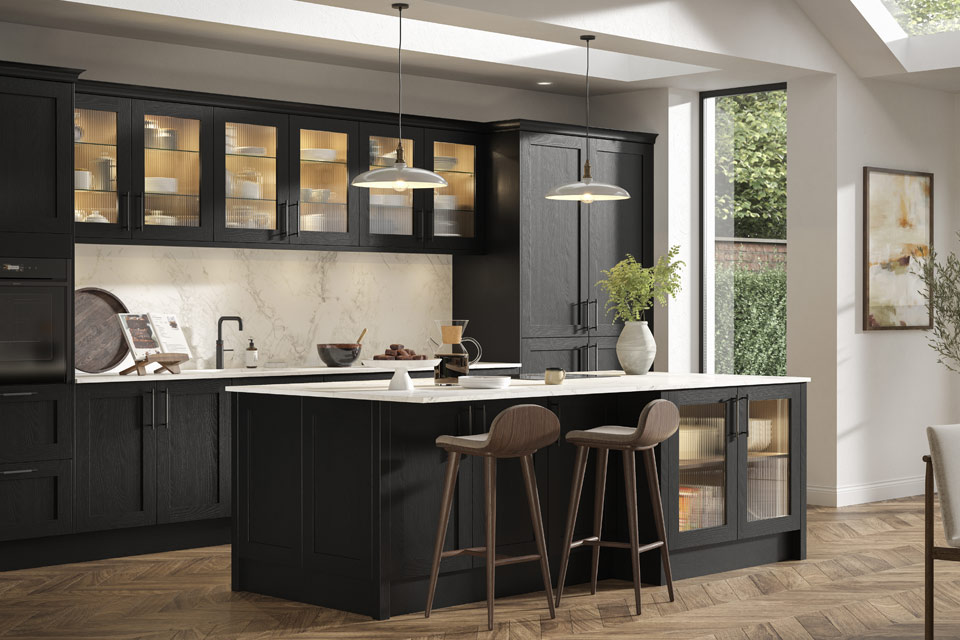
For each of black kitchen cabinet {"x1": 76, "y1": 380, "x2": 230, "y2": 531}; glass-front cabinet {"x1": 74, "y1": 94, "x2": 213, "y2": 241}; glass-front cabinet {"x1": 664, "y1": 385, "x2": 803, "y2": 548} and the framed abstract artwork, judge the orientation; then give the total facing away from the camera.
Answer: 0

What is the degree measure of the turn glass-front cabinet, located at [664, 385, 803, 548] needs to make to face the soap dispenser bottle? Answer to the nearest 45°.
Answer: approximately 135° to its right

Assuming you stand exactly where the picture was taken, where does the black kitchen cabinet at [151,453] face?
facing the viewer and to the right of the viewer

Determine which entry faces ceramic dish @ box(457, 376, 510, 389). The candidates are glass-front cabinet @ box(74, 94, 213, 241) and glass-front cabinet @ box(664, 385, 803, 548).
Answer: glass-front cabinet @ box(74, 94, 213, 241)

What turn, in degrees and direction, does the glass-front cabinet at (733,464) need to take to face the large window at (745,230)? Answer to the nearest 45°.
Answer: approximately 135° to its left

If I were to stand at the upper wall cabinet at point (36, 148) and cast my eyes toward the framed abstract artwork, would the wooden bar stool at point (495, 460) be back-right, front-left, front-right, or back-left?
front-right

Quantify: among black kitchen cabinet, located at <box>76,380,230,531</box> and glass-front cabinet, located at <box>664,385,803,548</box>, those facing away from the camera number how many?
0

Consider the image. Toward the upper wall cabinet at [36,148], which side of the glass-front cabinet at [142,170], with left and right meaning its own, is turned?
right

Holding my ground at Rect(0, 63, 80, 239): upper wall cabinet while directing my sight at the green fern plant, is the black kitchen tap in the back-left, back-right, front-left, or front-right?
front-left

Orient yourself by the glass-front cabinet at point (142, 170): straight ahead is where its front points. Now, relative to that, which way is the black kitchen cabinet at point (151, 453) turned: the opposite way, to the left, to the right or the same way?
the same way

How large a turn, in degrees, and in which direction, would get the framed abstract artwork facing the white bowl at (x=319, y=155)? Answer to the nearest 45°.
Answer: approximately 90° to its right

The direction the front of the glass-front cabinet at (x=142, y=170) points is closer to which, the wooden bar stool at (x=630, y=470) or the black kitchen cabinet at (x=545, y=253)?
the wooden bar stool
